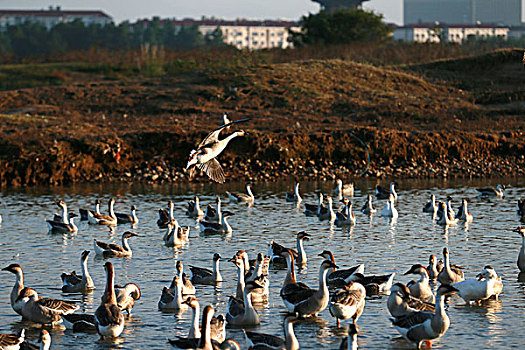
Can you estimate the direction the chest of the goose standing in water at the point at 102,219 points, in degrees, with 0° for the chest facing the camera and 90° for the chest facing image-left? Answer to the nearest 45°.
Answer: approximately 270°

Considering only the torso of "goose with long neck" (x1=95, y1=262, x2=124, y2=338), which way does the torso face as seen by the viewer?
away from the camera

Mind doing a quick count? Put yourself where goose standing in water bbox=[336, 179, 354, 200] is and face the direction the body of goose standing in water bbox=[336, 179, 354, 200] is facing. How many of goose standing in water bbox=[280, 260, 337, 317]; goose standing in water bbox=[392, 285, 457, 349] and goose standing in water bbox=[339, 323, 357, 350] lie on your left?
3

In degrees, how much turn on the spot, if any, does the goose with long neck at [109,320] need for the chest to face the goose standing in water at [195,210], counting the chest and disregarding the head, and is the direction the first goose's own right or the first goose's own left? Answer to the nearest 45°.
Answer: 0° — it already faces it

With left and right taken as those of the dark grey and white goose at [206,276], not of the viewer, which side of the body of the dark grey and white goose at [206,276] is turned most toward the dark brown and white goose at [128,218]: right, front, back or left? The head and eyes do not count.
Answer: left

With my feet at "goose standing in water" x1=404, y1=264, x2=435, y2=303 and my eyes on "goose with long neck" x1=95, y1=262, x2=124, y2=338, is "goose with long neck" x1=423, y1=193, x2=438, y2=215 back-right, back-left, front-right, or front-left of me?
back-right

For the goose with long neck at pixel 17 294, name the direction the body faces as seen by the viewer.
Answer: to the viewer's left

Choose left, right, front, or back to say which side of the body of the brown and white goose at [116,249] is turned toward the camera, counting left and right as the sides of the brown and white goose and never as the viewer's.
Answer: right

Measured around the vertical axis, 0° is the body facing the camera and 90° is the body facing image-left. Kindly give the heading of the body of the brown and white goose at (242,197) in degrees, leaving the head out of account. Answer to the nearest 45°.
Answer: approximately 270°
